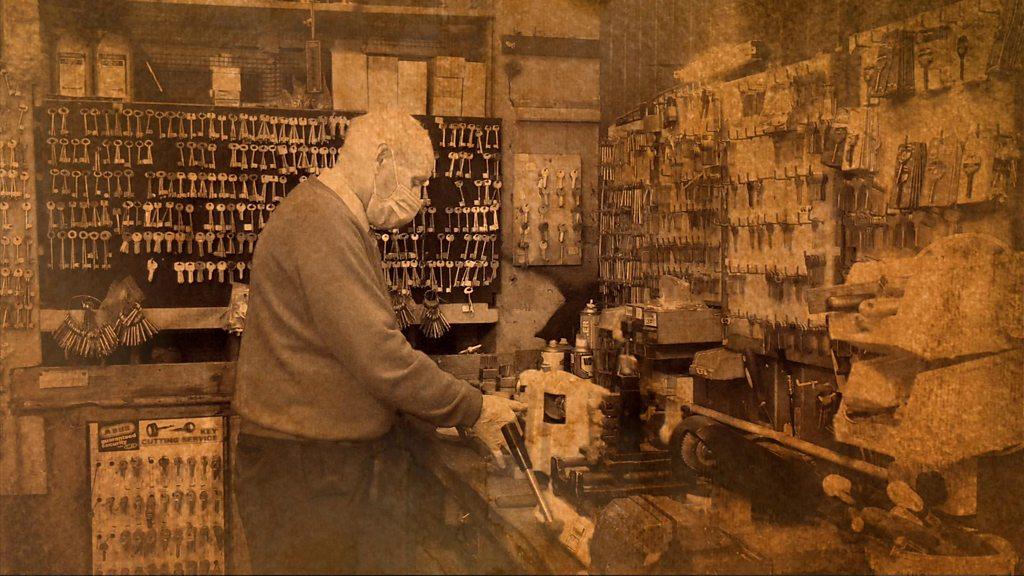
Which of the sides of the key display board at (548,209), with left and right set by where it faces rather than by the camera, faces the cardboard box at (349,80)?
right

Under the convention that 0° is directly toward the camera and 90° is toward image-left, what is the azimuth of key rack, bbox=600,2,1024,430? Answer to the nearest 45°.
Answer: approximately 45°

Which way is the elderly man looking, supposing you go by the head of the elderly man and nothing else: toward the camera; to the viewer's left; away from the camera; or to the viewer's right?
to the viewer's right

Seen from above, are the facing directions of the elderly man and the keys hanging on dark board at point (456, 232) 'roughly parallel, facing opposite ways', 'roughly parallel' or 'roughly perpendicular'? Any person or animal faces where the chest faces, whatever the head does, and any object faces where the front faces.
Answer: roughly perpendicular

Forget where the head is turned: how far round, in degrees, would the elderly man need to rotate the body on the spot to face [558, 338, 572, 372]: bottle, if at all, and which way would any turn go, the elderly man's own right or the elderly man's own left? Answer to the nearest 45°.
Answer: approximately 45° to the elderly man's own left

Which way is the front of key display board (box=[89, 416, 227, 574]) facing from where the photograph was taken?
facing the viewer

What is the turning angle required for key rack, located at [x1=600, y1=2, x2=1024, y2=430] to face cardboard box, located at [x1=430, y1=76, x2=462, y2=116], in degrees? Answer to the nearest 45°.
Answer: approximately 45° to its right

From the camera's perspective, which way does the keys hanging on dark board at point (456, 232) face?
toward the camera

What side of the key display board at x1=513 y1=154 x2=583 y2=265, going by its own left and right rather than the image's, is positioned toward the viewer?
front

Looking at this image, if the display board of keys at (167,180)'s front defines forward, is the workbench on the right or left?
on its left

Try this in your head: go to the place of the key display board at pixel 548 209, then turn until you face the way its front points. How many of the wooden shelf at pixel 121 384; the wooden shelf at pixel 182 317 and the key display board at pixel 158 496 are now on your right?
3

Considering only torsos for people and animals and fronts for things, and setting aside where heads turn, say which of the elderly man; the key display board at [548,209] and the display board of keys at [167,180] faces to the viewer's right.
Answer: the elderly man
